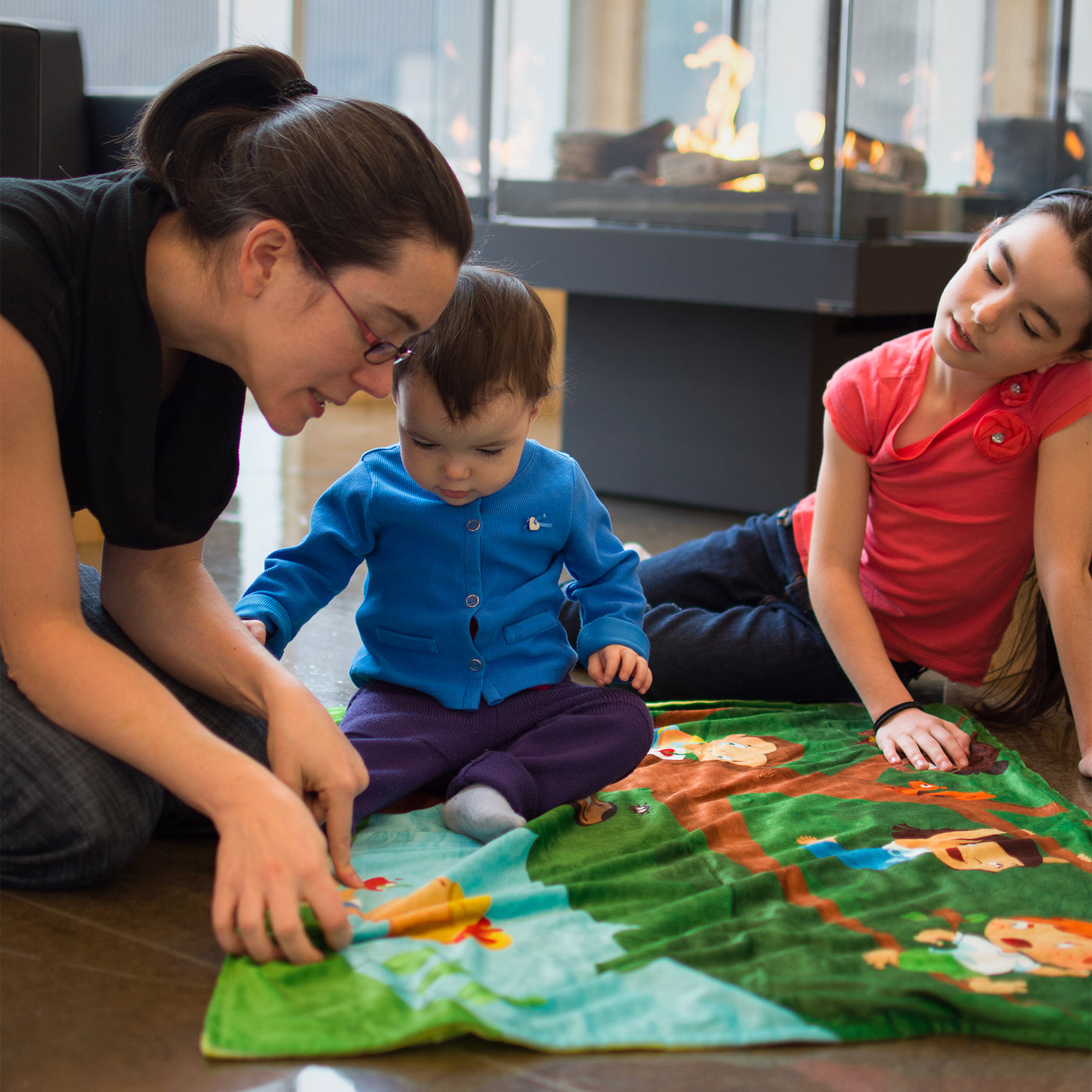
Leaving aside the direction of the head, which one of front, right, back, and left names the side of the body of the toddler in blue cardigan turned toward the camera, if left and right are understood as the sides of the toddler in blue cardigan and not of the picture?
front

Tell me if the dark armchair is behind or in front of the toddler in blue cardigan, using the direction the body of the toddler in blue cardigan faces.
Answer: behind

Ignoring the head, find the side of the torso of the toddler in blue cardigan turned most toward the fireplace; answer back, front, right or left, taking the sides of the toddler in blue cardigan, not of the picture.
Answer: back

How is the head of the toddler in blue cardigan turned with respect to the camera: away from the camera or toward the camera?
toward the camera

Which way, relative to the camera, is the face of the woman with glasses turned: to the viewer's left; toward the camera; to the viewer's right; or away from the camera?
to the viewer's right
